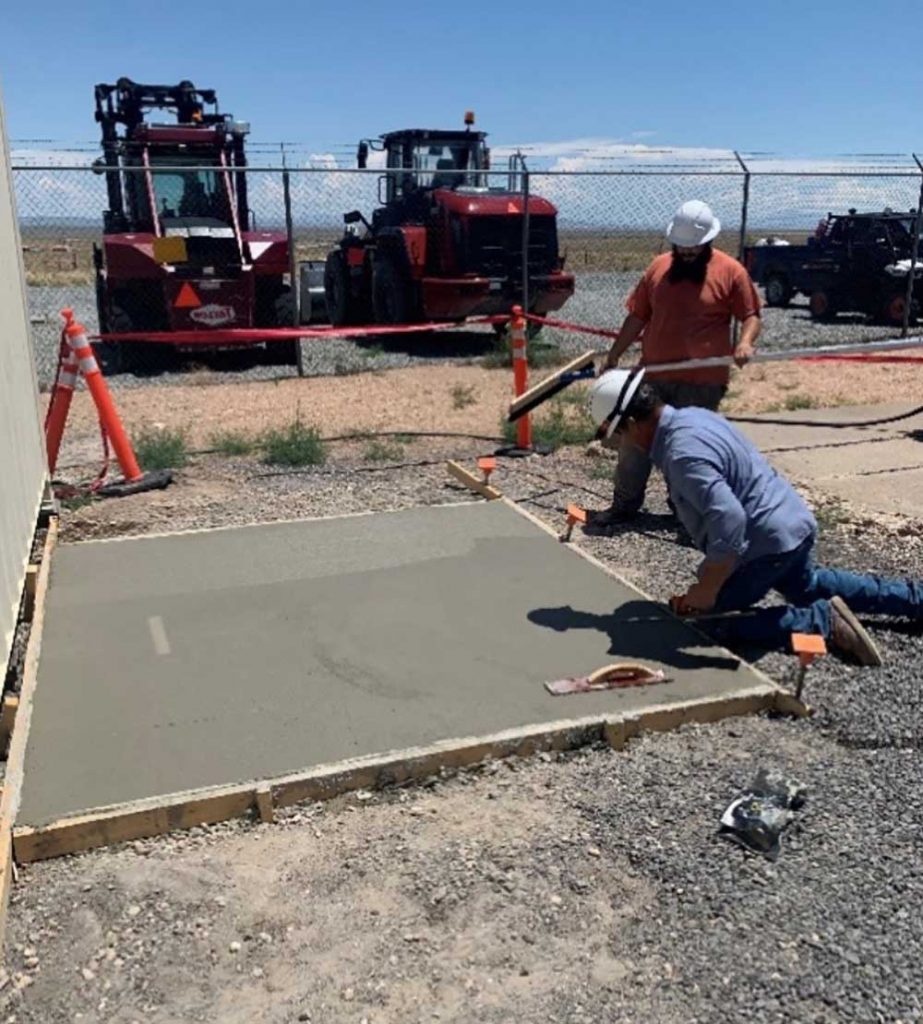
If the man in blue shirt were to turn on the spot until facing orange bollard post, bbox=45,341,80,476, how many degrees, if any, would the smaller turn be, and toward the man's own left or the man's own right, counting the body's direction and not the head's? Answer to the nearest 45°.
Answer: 0° — they already face it

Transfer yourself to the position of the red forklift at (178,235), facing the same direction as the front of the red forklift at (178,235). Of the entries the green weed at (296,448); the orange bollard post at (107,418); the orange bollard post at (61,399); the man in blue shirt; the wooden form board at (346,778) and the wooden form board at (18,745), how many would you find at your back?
6

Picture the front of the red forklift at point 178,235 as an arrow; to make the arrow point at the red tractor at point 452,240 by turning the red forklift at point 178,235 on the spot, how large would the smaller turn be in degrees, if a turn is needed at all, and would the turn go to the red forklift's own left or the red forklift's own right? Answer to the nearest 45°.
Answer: approximately 90° to the red forklift's own right

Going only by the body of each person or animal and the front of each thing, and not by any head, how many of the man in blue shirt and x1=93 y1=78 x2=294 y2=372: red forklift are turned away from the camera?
1

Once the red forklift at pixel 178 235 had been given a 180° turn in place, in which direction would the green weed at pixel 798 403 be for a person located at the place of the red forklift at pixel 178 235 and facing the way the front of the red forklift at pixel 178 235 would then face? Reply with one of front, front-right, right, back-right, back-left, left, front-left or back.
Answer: front-left

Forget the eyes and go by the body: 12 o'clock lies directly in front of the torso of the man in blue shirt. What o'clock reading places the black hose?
The black hose is roughly at 3 o'clock from the man in blue shirt.

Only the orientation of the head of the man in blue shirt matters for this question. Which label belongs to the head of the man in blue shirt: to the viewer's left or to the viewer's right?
to the viewer's left

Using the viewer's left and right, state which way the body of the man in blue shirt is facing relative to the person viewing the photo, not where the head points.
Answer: facing to the left of the viewer

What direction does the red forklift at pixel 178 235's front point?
away from the camera
